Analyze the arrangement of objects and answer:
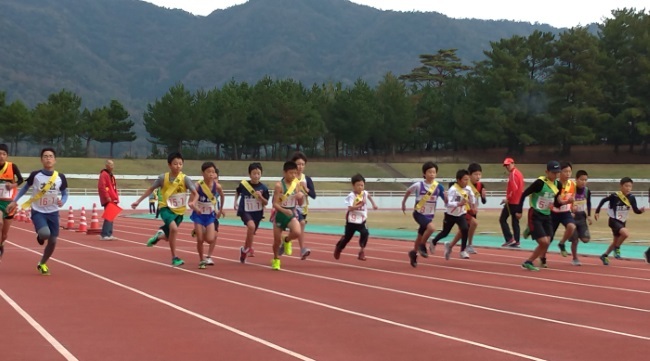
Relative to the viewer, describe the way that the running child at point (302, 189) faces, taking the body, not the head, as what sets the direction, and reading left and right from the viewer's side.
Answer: facing the viewer and to the left of the viewer

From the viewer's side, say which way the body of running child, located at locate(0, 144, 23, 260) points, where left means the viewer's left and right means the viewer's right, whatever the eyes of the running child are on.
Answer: facing the viewer

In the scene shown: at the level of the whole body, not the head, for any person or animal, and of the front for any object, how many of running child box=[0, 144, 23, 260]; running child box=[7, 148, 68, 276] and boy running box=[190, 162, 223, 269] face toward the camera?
3

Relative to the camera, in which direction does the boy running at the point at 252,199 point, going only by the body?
toward the camera

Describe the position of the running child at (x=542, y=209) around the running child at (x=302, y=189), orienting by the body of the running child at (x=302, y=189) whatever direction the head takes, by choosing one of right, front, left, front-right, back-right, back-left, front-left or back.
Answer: back-left

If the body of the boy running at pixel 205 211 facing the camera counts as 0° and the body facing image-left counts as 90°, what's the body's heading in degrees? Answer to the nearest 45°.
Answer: approximately 0°

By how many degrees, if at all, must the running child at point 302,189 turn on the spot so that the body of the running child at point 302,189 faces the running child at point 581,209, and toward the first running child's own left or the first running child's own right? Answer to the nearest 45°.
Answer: approximately 135° to the first running child's own left

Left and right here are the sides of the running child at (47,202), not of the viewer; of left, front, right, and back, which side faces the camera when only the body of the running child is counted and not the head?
front
